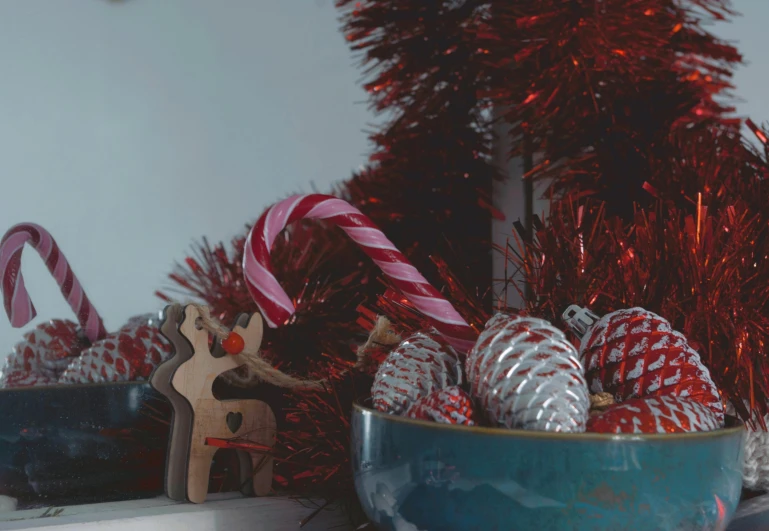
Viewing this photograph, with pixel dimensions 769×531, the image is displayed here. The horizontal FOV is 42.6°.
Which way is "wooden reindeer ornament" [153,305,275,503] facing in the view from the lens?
facing to the left of the viewer
